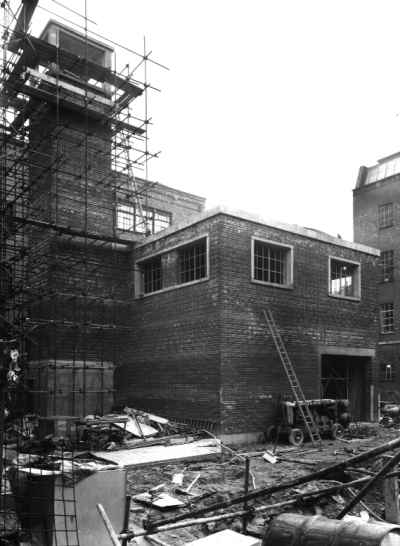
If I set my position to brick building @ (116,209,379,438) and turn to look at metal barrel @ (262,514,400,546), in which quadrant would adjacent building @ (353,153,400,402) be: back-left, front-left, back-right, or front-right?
back-left

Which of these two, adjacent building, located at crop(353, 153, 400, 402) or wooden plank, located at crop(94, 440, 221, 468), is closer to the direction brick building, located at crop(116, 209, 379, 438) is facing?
the wooden plank

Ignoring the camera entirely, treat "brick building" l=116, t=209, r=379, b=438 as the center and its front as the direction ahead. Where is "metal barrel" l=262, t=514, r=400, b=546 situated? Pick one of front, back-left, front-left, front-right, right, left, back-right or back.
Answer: front-right

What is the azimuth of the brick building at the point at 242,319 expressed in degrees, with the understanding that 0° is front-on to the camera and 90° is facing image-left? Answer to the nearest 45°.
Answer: approximately 315°

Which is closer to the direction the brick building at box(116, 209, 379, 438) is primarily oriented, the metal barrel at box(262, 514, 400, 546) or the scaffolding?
the metal barrel
